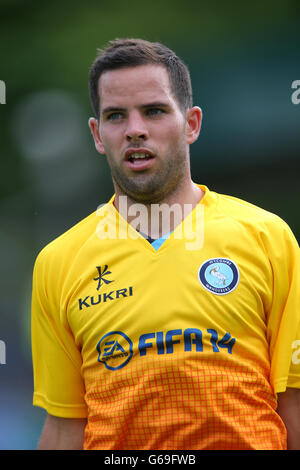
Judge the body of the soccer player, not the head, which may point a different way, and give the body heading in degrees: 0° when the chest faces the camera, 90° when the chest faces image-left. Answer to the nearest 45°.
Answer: approximately 0°
